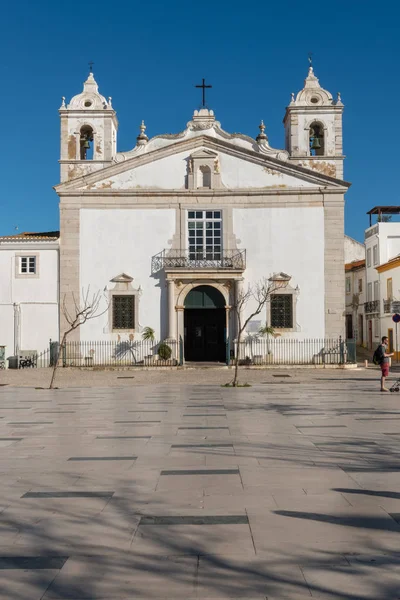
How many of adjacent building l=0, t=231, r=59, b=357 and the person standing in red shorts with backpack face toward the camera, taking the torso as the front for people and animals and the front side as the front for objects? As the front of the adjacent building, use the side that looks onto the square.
1

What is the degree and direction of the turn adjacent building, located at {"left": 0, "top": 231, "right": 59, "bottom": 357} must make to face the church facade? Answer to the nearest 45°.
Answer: approximately 90° to its left

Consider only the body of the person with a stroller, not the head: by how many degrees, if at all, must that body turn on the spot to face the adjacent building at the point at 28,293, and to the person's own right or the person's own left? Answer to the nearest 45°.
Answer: approximately 135° to the person's own left

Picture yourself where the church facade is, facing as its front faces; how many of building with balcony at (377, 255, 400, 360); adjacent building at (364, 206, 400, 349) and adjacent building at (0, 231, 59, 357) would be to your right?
1

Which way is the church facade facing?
toward the camera

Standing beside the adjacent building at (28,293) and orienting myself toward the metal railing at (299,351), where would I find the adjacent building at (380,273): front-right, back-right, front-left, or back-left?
front-left

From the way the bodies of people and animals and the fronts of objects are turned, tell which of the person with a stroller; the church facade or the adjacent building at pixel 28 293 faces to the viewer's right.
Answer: the person with a stroller

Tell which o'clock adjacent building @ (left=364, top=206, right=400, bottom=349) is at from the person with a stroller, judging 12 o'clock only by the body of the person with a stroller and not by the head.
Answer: The adjacent building is roughly at 9 o'clock from the person with a stroller.

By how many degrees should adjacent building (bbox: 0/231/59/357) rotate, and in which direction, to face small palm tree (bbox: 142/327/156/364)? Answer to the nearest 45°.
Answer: approximately 90° to its left

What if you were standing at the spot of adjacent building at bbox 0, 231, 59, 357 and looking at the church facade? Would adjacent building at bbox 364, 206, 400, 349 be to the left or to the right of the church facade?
left

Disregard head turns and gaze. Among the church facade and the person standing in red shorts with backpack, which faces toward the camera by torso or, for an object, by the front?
the church facade

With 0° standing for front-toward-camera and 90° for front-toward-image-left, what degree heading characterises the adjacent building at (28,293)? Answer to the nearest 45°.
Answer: approximately 0°
